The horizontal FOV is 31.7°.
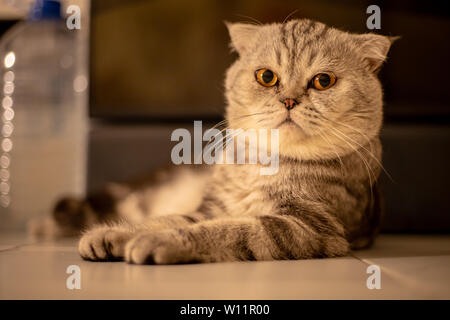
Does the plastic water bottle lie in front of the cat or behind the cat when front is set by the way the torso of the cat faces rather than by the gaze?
behind

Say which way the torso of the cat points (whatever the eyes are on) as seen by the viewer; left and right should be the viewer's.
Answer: facing the viewer and to the right of the viewer
